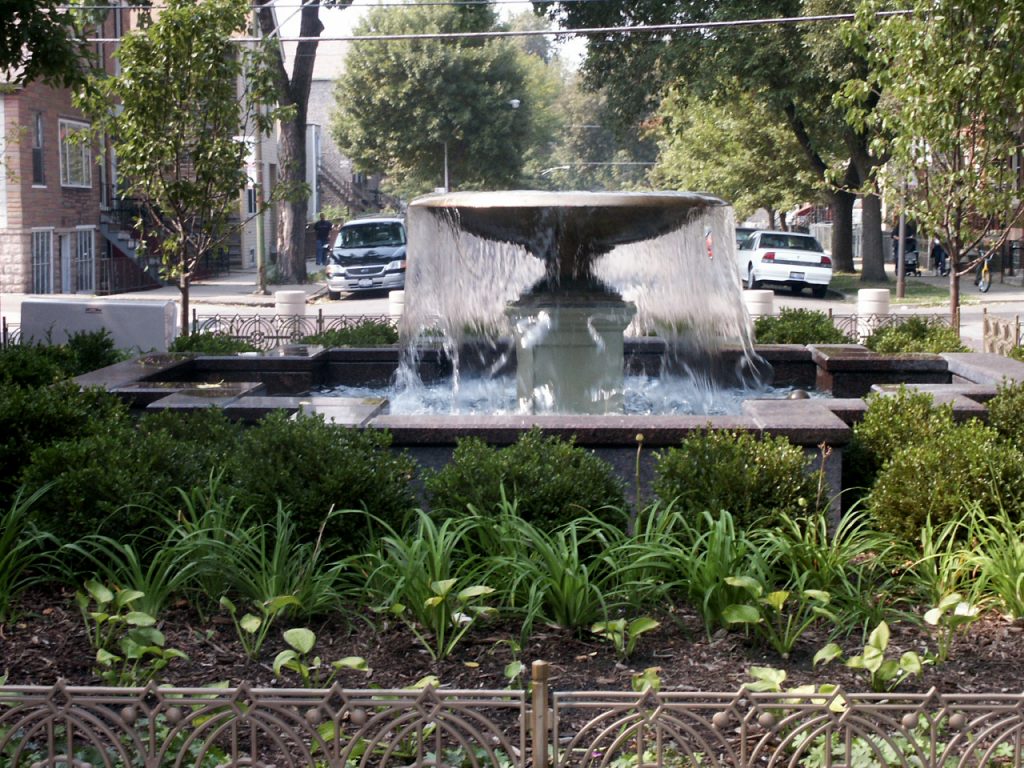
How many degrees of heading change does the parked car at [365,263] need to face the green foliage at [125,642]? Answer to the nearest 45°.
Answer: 0° — it already faces it

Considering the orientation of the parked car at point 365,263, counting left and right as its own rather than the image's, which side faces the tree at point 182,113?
front

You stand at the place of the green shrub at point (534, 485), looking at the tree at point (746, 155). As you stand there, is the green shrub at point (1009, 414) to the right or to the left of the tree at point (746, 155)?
right

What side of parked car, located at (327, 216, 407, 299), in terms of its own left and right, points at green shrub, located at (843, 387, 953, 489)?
front

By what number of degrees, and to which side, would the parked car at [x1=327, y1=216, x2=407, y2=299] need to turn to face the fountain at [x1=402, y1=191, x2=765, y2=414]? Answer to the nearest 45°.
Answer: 0° — it already faces it

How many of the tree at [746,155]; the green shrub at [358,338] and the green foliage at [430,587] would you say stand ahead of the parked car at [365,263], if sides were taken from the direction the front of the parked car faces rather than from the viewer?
2

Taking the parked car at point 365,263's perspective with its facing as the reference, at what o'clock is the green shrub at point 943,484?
The green shrub is roughly at 12 o'clock from the parked car.

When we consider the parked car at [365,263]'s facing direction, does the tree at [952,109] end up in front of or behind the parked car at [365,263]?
in front

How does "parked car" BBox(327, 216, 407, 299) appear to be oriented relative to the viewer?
toward the camera

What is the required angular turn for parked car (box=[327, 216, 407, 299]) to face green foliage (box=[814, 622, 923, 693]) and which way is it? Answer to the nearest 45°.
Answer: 0° — it already faces it

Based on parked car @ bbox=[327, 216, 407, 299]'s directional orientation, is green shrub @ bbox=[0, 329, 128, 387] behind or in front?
in front

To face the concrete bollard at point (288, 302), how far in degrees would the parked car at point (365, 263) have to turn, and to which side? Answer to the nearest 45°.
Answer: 0° — it already faces it

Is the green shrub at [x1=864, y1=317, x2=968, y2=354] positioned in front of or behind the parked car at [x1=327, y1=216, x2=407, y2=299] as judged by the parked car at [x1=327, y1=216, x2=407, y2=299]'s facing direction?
in front

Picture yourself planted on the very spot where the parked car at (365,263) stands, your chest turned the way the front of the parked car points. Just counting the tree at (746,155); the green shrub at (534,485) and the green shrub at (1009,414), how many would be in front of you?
2

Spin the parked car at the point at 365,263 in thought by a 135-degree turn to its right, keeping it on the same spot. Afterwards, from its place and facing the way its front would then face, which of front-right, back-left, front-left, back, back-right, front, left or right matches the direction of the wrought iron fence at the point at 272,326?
back-left
